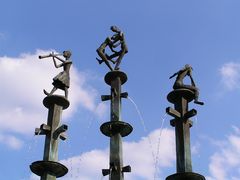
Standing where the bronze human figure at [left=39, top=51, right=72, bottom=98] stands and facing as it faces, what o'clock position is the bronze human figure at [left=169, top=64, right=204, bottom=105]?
the bronze human figure at [left=169, top=64, right=204, bottom=105] is roughly at 7 o'clock from the bronze human figure at [left=39, top=51, right=72, bottom=98].

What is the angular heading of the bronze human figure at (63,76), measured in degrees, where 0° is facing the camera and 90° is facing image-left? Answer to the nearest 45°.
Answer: approximately 90°

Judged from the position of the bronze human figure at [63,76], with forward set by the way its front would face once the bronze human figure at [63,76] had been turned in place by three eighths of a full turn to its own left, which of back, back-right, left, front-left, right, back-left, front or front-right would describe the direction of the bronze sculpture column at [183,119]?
front

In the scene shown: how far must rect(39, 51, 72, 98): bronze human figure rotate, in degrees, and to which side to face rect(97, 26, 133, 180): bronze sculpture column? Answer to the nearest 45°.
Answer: approximately 135° to its left
